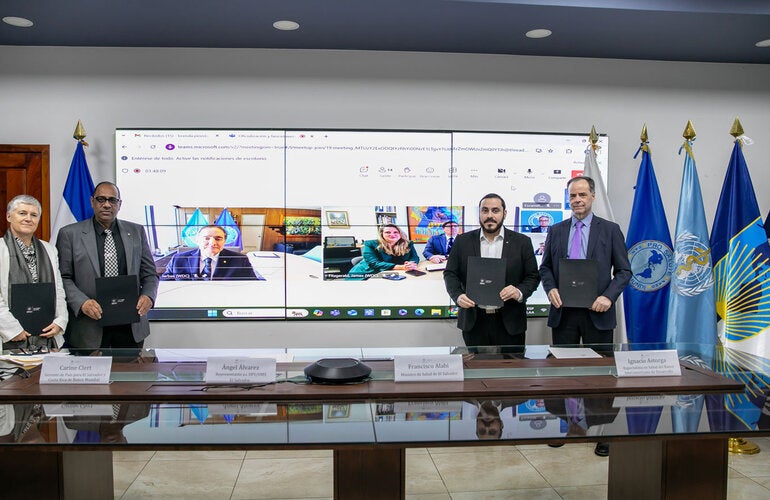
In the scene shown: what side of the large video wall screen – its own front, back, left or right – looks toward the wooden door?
right

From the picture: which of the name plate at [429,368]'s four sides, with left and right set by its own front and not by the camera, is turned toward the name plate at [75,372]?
right

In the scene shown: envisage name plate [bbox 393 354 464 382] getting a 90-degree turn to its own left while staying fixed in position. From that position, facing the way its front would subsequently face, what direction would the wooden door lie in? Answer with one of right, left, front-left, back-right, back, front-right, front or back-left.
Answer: back-left

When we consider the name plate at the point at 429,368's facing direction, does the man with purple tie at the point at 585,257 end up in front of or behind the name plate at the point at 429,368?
behind

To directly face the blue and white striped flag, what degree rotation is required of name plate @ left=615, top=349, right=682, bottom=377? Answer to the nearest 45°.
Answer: approximately 90° to its right

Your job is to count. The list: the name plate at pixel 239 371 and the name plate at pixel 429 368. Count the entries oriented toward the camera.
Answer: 2

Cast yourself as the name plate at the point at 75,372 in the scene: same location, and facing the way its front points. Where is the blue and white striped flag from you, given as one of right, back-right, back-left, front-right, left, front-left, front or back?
back

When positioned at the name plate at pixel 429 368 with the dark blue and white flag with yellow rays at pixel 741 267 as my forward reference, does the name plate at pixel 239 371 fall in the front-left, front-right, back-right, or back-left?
back-left

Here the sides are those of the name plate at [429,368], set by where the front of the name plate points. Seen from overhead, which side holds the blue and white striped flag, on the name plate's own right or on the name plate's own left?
on the name plate's own right

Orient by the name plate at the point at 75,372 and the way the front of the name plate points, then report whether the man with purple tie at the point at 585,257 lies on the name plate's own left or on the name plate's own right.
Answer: on the name plate's own left
